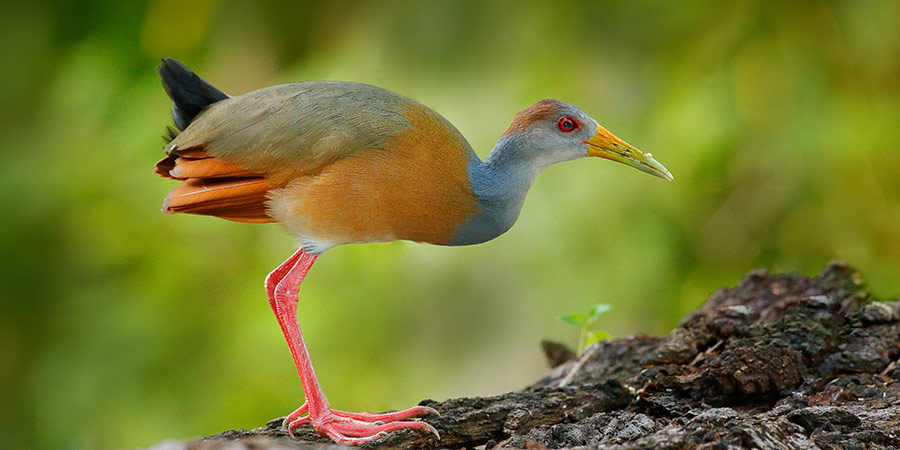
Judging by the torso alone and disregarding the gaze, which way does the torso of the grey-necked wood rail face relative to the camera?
to the viewer's right

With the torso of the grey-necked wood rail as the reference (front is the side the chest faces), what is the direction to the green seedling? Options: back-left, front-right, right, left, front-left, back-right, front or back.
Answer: front-left
